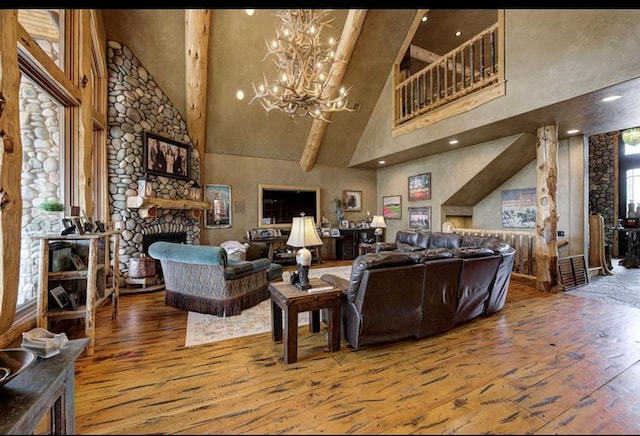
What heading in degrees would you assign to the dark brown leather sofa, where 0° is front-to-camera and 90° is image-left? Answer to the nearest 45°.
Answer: approximately 135°

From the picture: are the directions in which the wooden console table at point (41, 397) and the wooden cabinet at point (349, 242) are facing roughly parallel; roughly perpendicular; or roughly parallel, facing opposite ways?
roughly perpendicular

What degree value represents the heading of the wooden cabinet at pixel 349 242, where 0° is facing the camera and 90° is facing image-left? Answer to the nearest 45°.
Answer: approximately 0°

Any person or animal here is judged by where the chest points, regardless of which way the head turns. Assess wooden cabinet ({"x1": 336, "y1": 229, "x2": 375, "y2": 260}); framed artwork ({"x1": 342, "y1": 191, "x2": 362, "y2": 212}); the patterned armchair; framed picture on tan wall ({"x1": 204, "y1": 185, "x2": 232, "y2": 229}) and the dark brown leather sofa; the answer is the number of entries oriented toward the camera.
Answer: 3

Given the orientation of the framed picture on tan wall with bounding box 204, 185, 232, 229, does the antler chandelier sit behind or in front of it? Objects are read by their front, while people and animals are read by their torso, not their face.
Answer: in front

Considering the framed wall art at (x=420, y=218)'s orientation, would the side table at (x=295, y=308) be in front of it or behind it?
in front

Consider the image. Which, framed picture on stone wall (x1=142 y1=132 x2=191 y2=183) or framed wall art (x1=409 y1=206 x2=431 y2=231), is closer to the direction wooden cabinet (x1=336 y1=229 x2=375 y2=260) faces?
the framed picture on stone wall

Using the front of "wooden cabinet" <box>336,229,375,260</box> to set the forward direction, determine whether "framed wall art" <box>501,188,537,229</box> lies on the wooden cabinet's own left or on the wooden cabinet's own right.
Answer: on the wooden cabinet's own left

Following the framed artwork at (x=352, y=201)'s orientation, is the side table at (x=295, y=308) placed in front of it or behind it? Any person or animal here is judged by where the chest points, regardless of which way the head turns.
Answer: in front

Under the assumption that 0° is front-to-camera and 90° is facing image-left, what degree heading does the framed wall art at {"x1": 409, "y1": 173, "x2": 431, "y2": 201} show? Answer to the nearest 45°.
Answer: approximately 45°

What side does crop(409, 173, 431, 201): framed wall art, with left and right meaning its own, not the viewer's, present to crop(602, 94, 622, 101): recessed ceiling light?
left

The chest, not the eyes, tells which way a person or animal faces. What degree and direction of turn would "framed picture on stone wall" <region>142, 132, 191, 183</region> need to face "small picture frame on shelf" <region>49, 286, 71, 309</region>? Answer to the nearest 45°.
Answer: approximately 45° to its right

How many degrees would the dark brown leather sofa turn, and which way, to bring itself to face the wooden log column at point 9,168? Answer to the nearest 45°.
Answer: approximately 90° to its left
